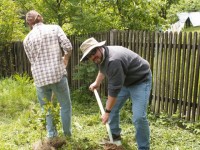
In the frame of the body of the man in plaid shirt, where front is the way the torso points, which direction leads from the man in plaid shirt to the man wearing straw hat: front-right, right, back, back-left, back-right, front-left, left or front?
back-right

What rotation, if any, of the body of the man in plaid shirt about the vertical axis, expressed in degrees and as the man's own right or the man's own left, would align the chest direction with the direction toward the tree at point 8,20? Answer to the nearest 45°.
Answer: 0° — they already face it

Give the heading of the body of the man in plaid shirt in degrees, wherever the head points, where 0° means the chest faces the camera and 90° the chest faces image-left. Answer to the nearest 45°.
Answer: approximately 180°
